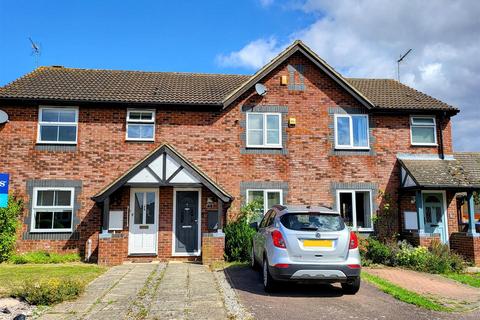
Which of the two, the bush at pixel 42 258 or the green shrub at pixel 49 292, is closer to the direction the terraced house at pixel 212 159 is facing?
the green shrub

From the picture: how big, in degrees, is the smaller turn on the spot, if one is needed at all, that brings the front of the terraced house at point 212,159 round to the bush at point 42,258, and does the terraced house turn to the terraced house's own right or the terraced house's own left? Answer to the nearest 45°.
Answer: approximately 90° to the terraced house's own right

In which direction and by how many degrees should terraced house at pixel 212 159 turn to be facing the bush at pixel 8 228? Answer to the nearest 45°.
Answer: approximately 90° to its right

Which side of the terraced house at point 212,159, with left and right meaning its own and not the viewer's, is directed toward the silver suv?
front

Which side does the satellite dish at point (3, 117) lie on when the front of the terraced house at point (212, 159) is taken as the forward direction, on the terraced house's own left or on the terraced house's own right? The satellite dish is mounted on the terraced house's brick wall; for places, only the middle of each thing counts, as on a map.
on the terraced house's own right

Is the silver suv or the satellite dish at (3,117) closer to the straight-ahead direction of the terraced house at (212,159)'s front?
the silver suv

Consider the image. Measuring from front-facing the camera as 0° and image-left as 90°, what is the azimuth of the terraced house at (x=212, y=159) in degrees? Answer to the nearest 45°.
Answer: approximately 0°
